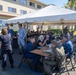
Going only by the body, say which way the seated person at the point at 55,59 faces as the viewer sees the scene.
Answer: to the viewer's left

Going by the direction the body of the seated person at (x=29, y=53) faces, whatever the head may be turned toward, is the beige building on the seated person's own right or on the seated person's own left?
on the seated person's own left

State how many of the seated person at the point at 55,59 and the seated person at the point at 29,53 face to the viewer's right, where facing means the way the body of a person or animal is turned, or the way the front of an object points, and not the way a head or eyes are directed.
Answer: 1

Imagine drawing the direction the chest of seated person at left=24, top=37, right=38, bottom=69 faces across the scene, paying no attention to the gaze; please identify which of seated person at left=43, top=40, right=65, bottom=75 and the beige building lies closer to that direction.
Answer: the seated person

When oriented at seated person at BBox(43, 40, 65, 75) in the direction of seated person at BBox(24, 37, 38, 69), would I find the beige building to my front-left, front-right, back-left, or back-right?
front-right

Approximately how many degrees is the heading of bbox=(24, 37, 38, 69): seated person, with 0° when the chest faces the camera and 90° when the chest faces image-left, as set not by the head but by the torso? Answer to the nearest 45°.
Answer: approximately 270°

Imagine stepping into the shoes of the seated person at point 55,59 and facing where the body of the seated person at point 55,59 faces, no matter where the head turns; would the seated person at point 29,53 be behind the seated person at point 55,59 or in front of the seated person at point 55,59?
in front

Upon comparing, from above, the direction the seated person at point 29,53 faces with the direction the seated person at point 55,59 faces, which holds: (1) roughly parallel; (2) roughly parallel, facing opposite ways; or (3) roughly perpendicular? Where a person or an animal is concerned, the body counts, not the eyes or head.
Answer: roughly parallel, facing opposite ways

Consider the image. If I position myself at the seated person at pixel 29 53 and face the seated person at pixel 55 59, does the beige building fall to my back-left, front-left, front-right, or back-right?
back-left

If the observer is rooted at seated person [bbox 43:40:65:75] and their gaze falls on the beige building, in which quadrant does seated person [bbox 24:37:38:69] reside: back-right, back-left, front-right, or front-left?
front-left

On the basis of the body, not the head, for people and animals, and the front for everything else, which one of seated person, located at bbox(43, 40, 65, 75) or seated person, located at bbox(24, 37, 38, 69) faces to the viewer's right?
seated person, located at bbox(24, 37, 38, 69)
